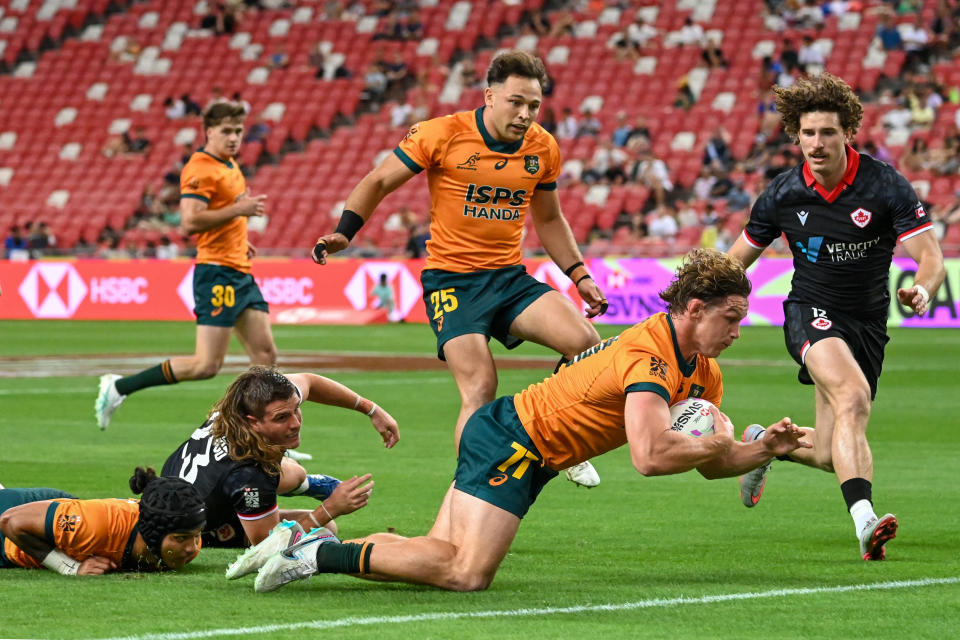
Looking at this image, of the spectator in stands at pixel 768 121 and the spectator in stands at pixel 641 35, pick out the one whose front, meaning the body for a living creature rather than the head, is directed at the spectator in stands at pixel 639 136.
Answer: the spectator in stands at pixel 641 35

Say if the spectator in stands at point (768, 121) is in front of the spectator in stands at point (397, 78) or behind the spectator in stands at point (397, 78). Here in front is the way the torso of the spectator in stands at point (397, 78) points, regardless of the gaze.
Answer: in front

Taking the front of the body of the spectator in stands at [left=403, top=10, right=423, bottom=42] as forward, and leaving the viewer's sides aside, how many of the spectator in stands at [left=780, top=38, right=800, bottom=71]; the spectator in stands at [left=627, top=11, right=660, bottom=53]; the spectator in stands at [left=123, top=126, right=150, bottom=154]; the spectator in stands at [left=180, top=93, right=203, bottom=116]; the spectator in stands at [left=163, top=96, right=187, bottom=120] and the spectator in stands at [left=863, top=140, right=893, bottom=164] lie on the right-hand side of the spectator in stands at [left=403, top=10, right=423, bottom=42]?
3

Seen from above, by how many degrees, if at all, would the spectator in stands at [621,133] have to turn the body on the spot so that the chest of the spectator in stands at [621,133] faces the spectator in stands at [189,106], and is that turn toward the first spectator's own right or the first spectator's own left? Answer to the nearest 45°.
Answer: approximately 135° to the first spectator's own right

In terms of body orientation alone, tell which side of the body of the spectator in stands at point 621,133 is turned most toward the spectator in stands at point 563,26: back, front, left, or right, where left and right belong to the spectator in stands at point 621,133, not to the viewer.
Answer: back

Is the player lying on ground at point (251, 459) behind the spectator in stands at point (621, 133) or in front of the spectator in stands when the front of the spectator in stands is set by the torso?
in front

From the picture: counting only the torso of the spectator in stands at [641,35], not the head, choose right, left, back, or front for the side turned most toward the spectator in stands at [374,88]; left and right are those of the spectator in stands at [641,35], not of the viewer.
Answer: right
